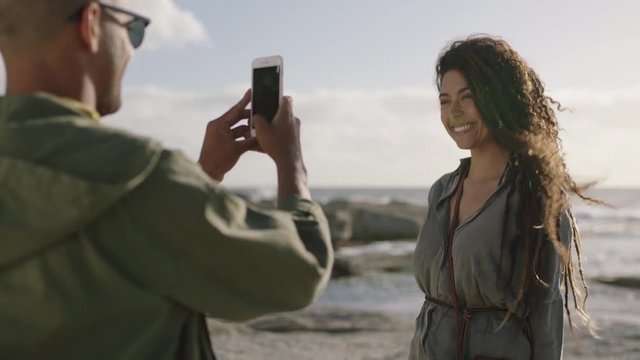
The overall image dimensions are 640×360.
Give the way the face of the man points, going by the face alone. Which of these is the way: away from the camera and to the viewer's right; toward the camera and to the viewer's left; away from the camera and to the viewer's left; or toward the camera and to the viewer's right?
away from the camera and to the viewer's right

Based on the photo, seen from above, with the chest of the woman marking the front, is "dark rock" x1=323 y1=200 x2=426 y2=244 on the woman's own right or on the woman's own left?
on the woman's own right

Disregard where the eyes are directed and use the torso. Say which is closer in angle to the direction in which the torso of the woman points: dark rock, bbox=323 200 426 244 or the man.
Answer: the man

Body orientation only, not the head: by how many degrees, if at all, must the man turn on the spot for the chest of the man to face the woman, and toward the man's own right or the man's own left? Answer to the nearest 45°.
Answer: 0° — they already face them

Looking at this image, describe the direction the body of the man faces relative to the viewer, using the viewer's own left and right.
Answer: facing away from the viewer and to the right of the viewer

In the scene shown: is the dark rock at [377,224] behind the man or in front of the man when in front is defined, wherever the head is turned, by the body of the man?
in front

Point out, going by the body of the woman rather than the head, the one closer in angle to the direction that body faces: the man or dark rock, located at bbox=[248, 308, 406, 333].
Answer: the man
